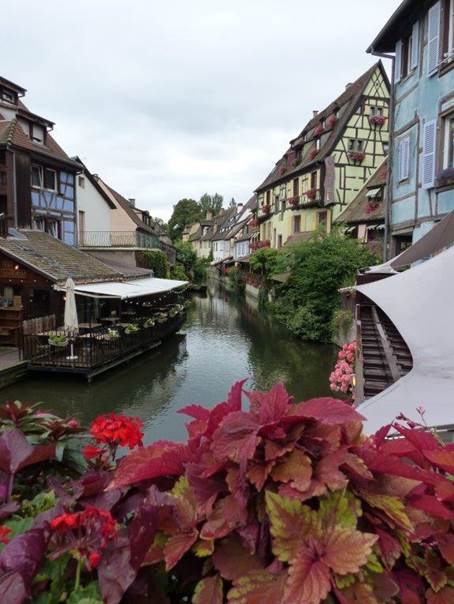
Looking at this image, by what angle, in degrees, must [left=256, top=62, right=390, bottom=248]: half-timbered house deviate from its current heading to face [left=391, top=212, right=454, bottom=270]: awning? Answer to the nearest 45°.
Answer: approximately 45° to its left

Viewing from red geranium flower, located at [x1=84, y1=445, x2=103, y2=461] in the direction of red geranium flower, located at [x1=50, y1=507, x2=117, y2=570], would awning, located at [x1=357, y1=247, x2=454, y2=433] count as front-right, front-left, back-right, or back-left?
back-left

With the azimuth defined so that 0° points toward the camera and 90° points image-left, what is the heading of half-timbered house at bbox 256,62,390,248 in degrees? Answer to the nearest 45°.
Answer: approximately 45°

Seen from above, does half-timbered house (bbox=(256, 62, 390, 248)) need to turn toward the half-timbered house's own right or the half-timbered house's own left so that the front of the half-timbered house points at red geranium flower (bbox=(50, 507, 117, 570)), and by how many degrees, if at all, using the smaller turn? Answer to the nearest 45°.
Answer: approximately 45° to the half-timbered house's own left

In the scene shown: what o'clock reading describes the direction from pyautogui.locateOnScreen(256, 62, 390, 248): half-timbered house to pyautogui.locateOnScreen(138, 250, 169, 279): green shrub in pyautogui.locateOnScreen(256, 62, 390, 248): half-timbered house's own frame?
The green shrub is roughly at 1 o'clock from the half-timbered house.

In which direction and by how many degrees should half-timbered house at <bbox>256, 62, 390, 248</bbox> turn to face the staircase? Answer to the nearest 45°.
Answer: approximately 45° to its left

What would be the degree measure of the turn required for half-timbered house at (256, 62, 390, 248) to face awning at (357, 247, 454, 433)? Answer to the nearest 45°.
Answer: approximately 45° to its left

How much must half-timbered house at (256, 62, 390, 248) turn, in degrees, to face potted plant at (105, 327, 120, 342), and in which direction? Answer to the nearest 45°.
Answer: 0° — it already faces it
